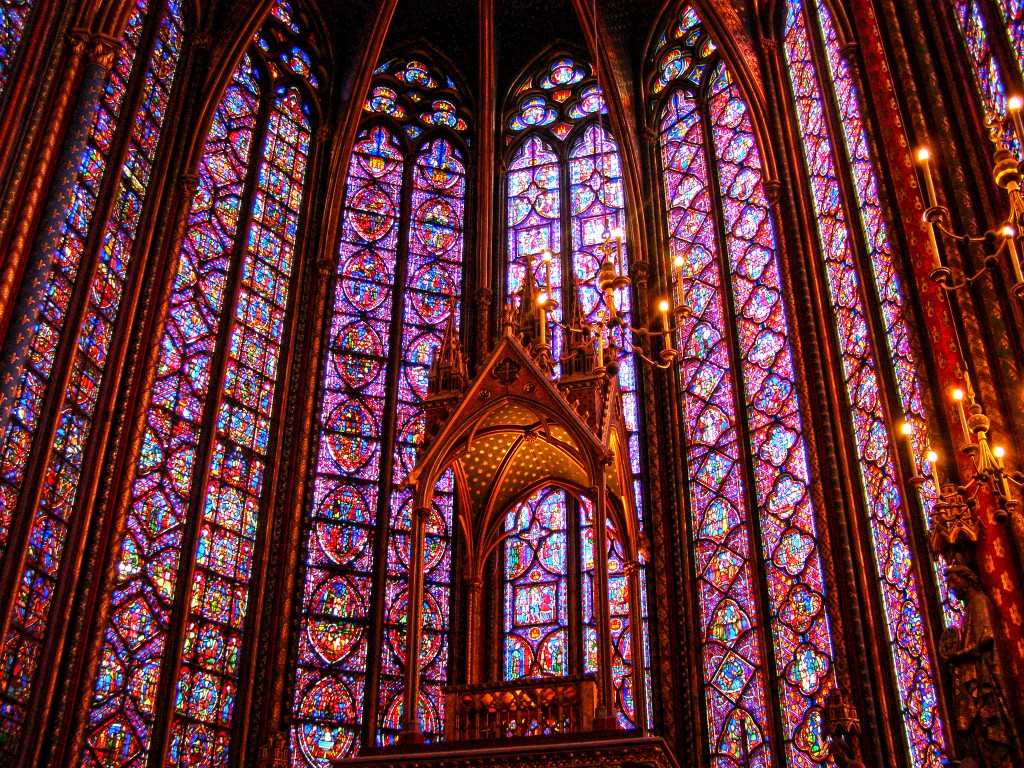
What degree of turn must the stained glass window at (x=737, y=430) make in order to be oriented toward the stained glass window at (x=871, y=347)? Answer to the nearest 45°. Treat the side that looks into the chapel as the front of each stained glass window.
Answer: approximately 90° to its left

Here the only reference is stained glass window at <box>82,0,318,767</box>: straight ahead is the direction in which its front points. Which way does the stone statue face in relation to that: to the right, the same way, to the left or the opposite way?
the opposite way

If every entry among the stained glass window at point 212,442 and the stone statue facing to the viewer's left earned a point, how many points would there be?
1

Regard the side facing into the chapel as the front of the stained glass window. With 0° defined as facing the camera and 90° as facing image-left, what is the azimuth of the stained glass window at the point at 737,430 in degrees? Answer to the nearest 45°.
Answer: approximately 45°

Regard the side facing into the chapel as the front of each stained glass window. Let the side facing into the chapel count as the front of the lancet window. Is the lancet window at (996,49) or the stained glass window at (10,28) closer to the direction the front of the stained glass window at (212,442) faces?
the lancet window

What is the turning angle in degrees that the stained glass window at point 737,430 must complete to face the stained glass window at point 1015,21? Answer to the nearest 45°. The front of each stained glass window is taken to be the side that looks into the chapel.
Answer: approximately 90° to its left

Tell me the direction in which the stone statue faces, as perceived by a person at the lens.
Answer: facing to the left of the viewer

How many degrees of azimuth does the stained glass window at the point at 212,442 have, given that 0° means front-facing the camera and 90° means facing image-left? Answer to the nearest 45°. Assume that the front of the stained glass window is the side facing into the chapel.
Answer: approximately 315°

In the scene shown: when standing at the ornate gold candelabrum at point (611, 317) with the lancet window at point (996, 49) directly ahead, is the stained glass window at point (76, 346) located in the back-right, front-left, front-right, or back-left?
back-right
